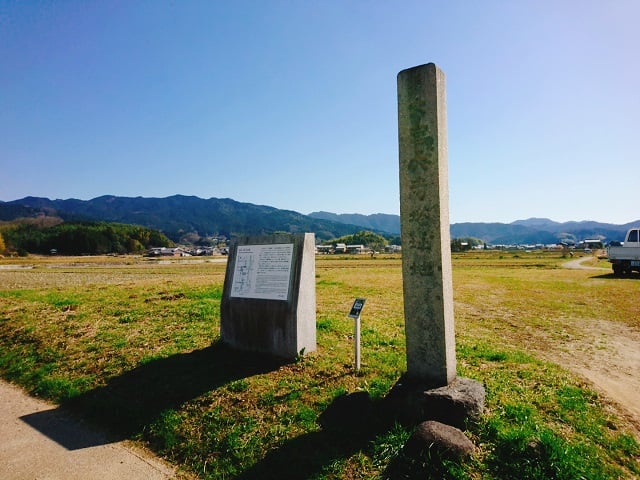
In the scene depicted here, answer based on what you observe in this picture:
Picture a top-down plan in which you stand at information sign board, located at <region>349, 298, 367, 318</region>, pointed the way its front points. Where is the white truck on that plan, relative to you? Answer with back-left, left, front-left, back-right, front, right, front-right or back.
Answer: back-left

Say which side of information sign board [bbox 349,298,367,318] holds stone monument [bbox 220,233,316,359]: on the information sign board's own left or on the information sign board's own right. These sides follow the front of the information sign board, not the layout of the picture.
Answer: on the information sign board's own right

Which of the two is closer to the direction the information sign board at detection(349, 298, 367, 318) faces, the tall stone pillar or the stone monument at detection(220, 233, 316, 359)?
the tall stone pillar

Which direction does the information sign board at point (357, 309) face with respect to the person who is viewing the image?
facing the viewer

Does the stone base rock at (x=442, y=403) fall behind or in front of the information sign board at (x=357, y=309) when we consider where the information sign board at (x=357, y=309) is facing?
in front

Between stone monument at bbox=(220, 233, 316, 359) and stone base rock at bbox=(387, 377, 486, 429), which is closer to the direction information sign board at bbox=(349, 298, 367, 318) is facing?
the stone base rock

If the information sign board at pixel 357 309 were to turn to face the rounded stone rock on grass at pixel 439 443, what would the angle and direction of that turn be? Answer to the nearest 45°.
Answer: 0° — it already faces it

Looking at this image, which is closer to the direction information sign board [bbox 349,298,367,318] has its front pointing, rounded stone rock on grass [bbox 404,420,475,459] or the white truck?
the rounded stone rock on grass
